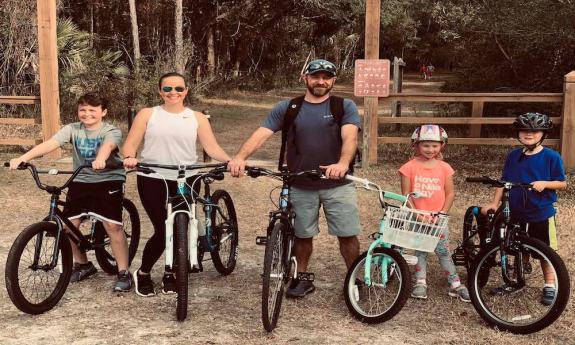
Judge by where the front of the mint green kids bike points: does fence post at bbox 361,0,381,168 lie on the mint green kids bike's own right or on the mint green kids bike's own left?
on the mint green kids bike's own right

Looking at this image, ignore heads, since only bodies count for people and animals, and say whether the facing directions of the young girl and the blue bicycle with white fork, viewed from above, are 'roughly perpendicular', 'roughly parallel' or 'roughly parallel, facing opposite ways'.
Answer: roughly parallel

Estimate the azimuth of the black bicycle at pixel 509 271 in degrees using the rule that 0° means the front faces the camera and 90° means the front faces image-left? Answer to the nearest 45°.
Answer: approximately 315°

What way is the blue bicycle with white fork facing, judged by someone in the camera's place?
facing the viewer and to the left of the viewer

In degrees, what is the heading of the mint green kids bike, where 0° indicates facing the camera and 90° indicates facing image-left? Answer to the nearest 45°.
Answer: approximately 45°

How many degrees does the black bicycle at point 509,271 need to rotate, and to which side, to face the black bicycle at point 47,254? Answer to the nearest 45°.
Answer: approximately 135° to its right

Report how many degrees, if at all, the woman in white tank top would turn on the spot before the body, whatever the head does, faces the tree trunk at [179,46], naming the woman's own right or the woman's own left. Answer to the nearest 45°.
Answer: approximately 180°

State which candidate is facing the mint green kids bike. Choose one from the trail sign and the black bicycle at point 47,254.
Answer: the trail sign

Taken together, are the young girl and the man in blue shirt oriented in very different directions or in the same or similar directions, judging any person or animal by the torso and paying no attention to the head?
same or similar directions

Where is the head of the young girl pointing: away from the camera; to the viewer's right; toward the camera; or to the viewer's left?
toward the camera

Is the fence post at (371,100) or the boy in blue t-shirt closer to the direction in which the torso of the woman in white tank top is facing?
the boy in blue t-shirt

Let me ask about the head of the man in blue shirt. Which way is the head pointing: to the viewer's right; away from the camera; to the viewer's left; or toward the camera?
toward the camera

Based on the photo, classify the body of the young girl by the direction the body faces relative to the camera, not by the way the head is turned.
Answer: toward the camera

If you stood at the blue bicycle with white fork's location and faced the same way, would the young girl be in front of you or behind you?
behind

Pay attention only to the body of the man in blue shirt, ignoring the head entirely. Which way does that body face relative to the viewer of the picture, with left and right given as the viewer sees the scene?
facing the viewer

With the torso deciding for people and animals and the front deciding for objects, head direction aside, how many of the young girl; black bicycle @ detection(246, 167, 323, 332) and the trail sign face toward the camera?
3
